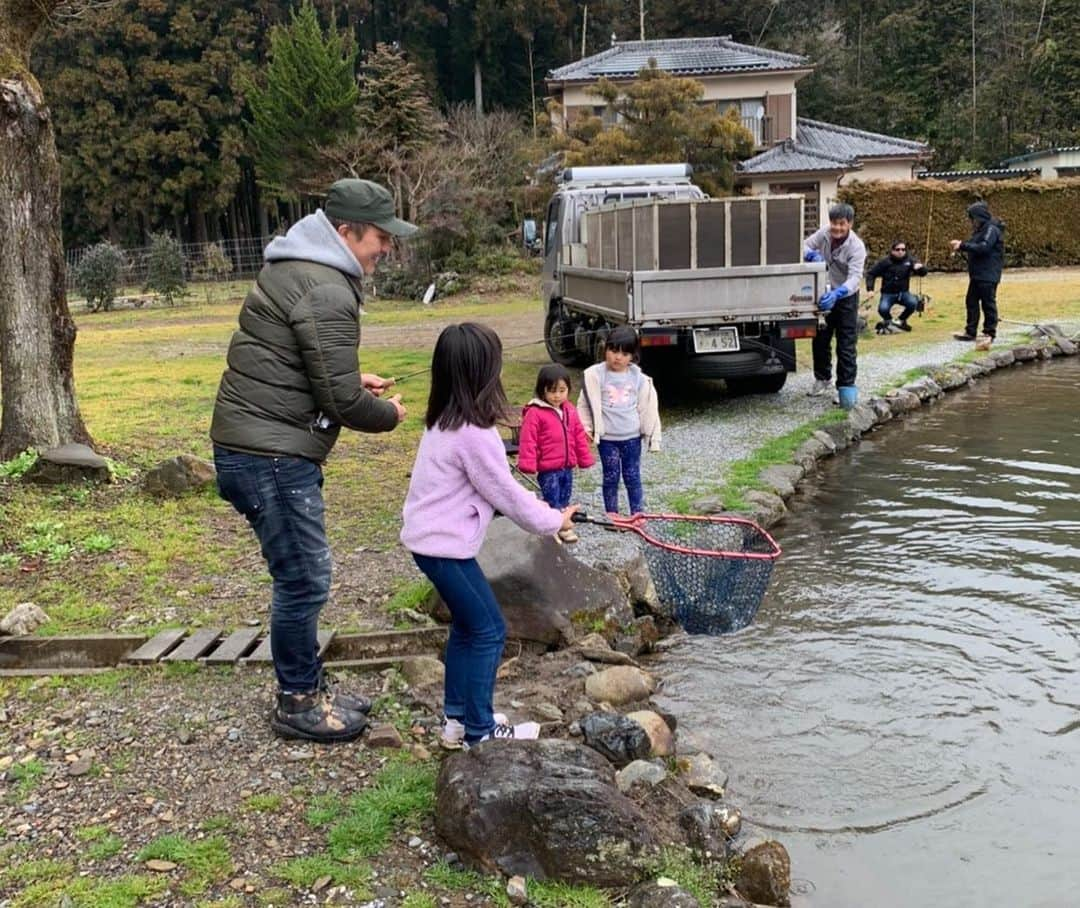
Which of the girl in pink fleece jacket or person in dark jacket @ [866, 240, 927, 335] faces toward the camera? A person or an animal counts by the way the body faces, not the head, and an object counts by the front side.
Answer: the person in dark jacket

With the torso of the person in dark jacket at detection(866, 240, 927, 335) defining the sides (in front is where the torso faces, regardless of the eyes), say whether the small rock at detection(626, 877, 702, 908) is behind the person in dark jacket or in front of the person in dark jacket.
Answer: in front

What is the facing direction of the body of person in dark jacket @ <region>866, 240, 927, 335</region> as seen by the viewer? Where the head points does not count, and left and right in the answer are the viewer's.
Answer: facing the viewer

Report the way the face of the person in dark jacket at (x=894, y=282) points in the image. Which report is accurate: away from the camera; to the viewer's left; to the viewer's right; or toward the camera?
toward the camera

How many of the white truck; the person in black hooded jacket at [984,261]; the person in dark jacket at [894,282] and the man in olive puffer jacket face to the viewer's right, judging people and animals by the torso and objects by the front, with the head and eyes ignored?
1

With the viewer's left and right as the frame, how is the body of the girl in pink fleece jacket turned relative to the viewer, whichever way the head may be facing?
facing away from the viewer and to the right of the viewer

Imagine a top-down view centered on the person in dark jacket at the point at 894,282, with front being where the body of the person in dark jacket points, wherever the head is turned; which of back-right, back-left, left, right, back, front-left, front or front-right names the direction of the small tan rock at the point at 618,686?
front

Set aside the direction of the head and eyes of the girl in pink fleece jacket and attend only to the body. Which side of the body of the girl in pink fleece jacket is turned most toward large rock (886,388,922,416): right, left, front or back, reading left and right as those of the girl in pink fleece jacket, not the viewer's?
front

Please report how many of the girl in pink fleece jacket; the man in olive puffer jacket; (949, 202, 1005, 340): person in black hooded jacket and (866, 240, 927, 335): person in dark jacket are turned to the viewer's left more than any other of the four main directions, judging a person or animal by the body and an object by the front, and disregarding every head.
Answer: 1

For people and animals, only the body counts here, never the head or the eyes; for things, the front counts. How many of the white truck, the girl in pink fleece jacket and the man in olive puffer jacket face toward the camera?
0

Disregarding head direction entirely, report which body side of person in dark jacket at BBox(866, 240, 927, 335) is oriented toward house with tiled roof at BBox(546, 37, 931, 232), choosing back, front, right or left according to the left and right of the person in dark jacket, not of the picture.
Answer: back

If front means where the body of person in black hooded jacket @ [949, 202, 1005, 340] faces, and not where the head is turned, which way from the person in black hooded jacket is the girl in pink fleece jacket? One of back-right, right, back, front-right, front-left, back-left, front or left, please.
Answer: left

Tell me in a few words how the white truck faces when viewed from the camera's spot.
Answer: facing away from the viewer and to the left of the viewer

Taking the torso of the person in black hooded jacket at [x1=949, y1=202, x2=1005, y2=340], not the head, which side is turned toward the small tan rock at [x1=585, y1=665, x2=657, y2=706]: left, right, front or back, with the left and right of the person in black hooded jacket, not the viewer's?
left

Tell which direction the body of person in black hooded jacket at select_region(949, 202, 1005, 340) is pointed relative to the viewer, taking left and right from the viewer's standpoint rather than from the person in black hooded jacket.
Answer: facing to the left of the viewer

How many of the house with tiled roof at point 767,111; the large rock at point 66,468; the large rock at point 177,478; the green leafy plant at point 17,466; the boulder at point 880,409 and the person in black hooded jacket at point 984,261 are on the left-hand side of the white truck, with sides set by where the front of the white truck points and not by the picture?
3

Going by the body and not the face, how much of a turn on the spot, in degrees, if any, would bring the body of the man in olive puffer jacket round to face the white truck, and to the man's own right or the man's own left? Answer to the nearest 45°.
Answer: approximately 45° to the man's own left
